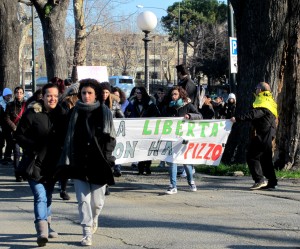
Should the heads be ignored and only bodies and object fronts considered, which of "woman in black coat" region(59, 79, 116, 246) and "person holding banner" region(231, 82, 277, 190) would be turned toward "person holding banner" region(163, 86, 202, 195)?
"person holding banner" region(231, 82, 277, 190)

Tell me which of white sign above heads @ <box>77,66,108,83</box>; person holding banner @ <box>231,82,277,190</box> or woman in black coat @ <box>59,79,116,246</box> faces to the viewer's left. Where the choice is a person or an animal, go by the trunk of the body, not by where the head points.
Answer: the person holding banner

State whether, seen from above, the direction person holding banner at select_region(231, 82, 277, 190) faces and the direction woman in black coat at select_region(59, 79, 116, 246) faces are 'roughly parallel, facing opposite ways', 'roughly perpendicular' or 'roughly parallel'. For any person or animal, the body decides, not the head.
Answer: roughly perpendicular

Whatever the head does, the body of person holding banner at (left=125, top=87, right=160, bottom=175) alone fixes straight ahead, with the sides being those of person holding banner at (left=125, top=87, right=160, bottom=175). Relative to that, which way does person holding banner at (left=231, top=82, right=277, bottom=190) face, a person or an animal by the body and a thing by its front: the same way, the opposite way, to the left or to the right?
to the right

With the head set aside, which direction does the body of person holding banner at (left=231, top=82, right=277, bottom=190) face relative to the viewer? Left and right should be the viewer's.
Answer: facing to the left of the viewer

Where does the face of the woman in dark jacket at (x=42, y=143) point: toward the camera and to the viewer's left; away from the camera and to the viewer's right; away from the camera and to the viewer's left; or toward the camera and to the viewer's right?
toward the camera and to the viewer's right

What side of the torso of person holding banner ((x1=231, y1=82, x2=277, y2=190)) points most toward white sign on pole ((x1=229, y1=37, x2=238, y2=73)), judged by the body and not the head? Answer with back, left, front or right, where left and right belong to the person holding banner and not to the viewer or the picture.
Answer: right
